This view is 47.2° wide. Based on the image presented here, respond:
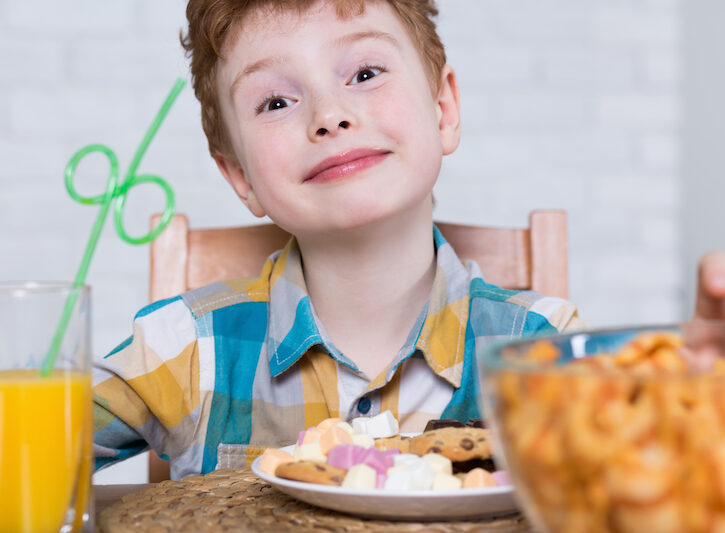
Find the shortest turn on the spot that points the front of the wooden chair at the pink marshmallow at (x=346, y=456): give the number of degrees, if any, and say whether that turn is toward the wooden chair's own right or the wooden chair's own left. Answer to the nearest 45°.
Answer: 0° — it already faces it

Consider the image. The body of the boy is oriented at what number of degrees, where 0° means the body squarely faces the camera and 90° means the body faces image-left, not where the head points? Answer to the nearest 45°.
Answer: approximately 0°

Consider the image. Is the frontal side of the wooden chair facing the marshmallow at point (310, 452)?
yes

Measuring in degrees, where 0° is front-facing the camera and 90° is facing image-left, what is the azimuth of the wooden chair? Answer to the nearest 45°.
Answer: approximately 0°

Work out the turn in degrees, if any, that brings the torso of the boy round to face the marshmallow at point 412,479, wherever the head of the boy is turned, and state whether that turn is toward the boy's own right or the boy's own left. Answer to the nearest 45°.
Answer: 0° — they already face it
